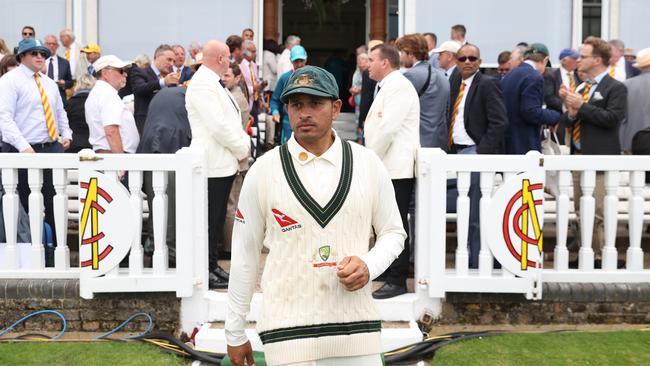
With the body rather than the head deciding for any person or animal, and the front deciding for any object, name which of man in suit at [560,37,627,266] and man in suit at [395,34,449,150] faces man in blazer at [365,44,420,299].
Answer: man in suit at [560,37,627,266]

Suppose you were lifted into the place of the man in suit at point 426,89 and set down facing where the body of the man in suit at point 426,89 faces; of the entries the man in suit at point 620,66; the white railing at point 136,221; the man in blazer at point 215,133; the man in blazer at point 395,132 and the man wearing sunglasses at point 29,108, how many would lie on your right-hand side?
1

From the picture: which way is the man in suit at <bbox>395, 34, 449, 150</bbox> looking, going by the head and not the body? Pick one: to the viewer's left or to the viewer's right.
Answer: to the viewer's left

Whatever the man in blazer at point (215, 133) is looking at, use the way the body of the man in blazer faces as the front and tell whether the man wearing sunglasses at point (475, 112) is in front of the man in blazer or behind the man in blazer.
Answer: in front

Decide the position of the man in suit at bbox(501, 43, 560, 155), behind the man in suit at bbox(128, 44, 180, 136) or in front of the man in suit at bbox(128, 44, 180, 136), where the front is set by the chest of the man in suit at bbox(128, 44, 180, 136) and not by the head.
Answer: in front

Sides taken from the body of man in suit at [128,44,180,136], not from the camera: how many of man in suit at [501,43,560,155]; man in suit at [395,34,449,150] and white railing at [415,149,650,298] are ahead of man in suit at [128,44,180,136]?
3

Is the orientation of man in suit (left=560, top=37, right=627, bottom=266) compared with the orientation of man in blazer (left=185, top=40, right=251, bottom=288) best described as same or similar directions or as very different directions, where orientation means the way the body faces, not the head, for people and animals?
very different directions
